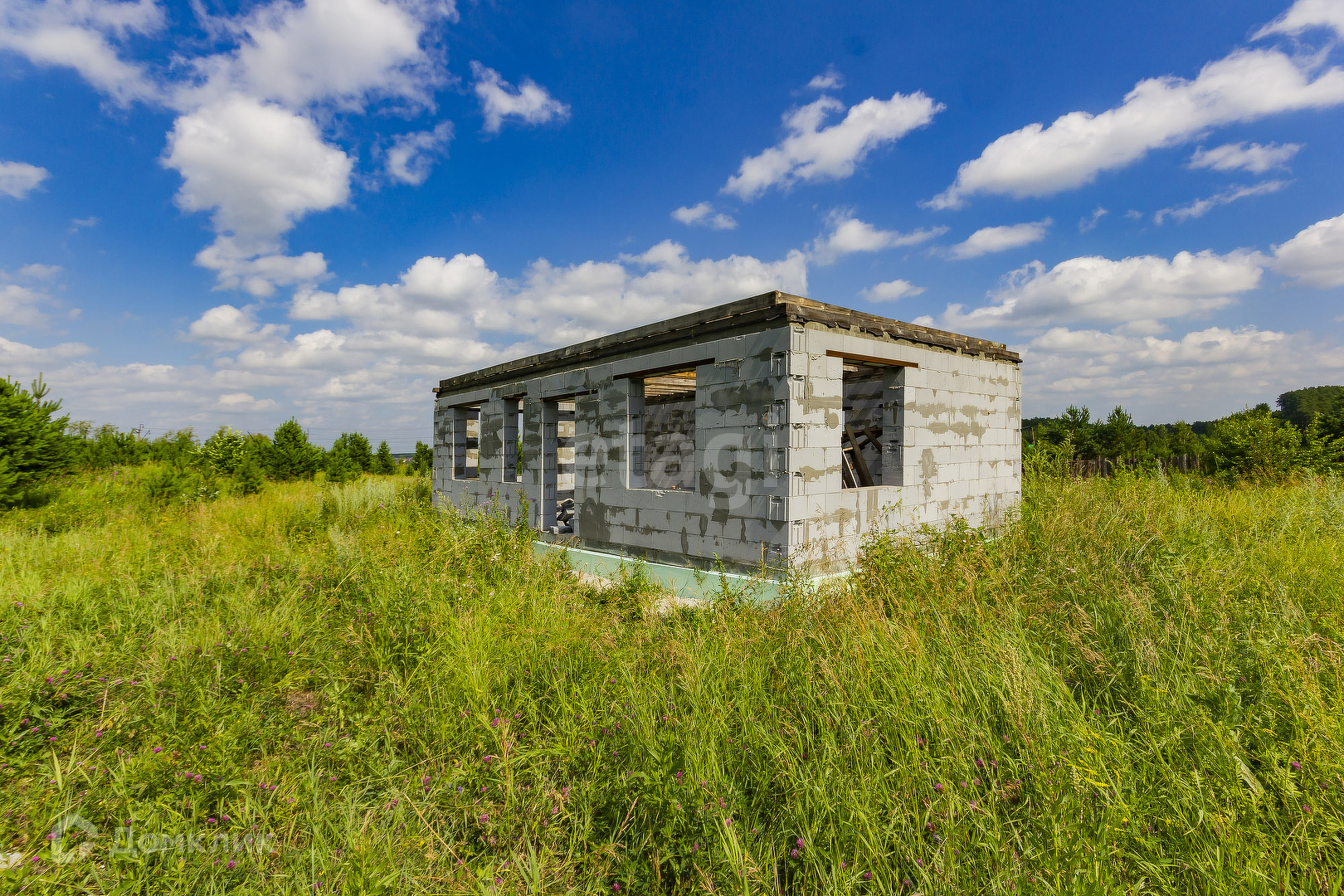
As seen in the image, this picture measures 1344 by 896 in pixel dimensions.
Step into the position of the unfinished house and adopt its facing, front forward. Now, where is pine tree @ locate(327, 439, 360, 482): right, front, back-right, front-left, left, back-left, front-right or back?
right

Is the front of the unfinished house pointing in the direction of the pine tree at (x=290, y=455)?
no

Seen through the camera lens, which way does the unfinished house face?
facing the viewer and to the left of the viewer

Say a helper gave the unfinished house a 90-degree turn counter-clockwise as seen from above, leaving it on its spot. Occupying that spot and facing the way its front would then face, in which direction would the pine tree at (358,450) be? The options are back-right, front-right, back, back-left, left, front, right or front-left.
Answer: back

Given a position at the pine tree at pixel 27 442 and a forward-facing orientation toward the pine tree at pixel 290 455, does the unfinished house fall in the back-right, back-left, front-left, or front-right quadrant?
back-right

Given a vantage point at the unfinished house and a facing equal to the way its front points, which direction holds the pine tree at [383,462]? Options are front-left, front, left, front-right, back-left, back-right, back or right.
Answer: right

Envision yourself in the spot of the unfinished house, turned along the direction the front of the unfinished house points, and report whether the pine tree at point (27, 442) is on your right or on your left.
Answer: on your right

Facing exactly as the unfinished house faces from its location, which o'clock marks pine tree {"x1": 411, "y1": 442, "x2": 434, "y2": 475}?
The pine tree is roughly at 3 o'clock from the unfinished house.
